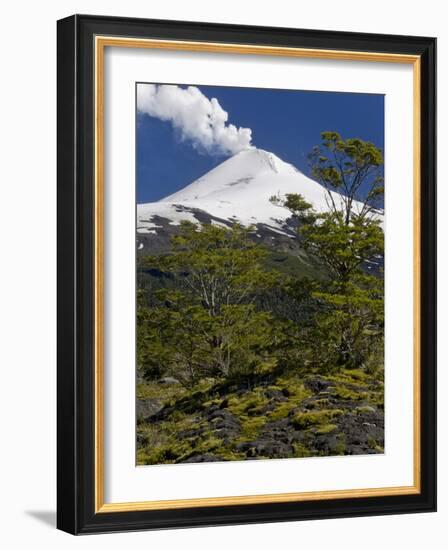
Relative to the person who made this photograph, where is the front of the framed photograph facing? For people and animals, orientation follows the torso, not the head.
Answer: facing the viewer and to the right of the viewer
